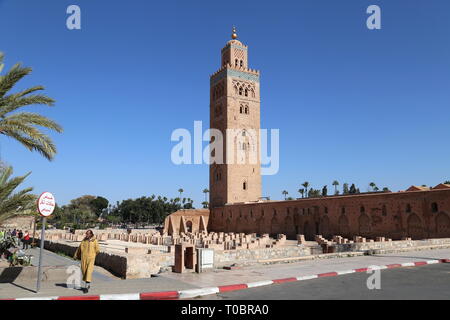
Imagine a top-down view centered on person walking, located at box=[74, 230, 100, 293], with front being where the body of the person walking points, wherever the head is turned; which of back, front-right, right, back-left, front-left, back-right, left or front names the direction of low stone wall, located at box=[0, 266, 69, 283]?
back-right

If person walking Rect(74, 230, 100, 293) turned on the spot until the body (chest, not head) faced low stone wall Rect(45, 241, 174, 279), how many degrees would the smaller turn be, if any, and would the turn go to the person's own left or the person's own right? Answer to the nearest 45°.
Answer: approximately 180°

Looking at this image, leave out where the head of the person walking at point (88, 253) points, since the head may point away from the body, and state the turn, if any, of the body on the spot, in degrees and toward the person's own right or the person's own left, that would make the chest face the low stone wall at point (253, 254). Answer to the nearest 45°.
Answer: approximately 135° to the person's own left

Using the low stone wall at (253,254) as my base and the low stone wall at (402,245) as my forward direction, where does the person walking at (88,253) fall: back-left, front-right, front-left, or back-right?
back-right

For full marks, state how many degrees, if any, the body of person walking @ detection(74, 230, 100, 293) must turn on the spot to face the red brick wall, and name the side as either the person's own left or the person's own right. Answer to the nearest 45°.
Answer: approximately 135° to the person's own left

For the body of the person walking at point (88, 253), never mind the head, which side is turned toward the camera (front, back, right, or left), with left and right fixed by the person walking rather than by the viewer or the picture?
front

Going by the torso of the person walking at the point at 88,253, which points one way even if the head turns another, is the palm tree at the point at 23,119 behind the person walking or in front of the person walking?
behind

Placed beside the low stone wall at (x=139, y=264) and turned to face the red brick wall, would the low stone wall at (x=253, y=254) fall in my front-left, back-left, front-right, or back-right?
front-right

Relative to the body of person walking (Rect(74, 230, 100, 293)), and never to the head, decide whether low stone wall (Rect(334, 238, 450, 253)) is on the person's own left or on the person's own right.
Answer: on the person's own left
